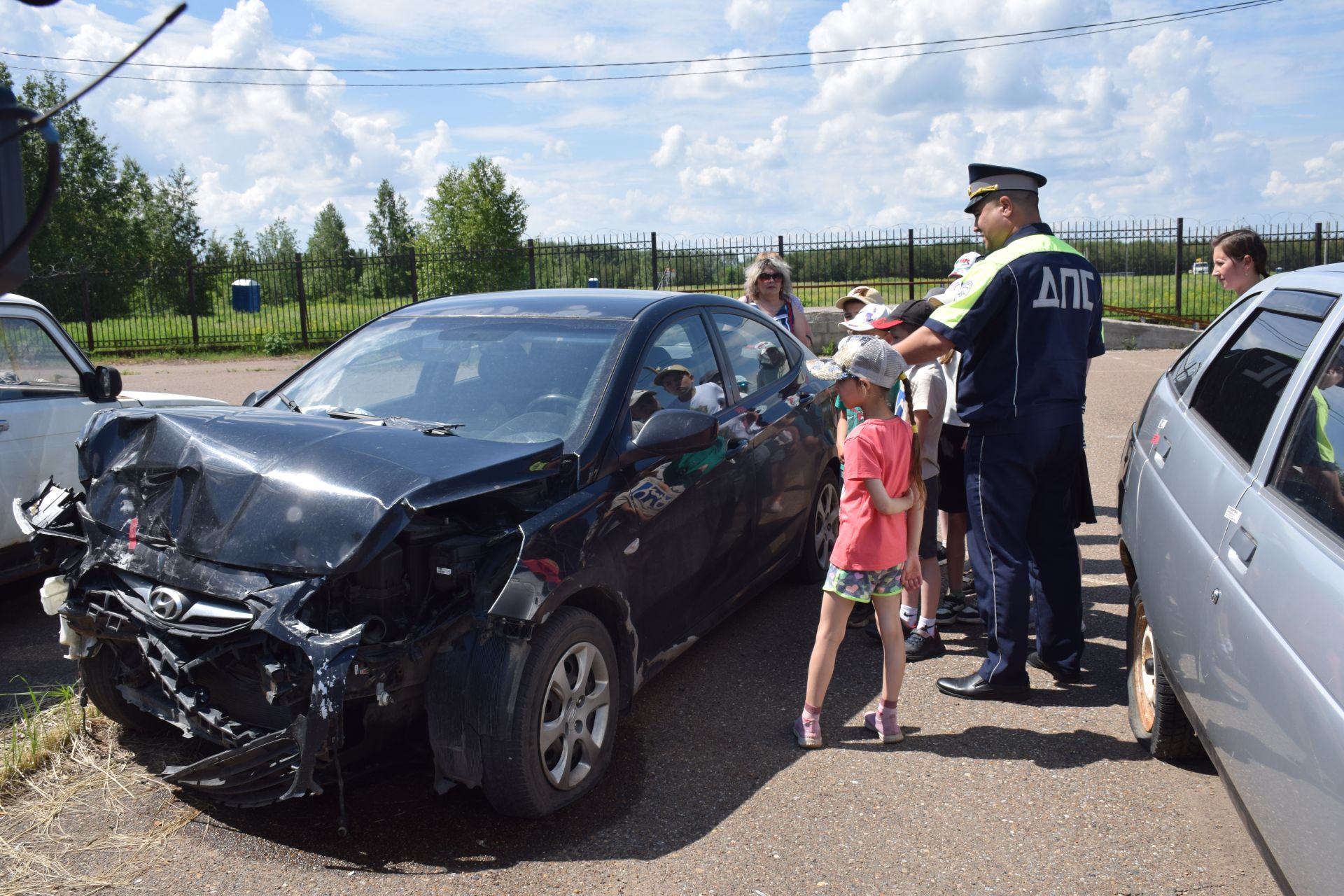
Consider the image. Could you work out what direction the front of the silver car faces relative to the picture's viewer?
facing the viewer and to the right of the viewer

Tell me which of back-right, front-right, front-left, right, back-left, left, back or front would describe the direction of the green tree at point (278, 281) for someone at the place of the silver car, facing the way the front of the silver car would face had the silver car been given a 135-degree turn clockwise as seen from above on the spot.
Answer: front-right

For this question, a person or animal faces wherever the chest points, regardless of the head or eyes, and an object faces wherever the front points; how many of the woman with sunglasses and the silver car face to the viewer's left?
0

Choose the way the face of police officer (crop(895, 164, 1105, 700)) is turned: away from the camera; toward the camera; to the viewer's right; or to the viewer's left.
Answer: to the viewer's left

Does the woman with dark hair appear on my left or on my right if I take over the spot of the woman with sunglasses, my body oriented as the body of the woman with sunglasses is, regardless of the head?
on my left

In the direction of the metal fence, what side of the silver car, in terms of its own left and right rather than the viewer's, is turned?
back

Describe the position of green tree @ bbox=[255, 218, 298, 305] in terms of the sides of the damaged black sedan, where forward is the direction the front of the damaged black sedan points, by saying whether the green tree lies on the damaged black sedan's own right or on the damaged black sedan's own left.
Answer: on the damaged black sedan's own right

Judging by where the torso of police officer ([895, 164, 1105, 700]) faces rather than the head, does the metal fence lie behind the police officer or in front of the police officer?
in front

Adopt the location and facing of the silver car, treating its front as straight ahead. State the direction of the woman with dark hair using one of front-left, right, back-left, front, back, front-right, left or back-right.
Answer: back-left
